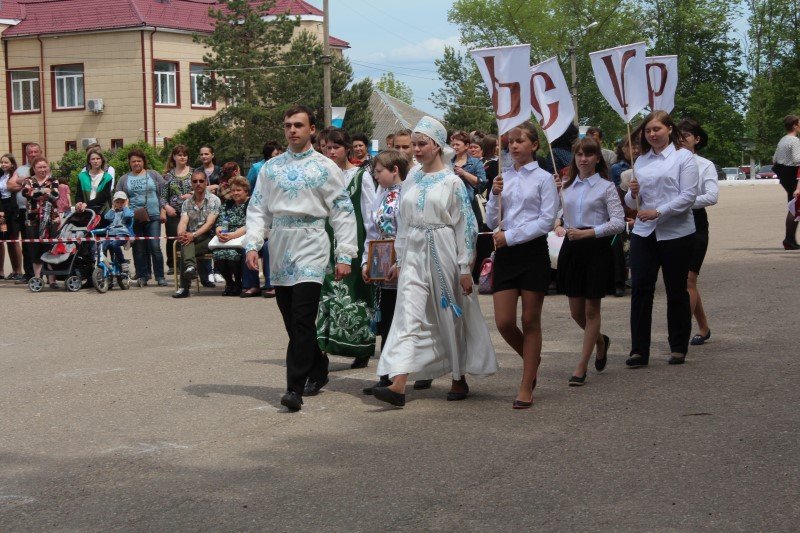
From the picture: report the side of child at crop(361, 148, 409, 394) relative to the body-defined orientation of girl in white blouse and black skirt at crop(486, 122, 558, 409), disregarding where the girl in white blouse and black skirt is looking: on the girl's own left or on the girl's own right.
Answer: on the girl's own right

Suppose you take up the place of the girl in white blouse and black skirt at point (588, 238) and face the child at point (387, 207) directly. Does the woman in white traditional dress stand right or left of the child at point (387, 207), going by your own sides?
left

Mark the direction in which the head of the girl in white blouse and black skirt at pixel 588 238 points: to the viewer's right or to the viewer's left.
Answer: to the viewer's left

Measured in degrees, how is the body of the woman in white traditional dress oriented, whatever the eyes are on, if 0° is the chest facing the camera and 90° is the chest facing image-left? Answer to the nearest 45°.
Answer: approximately 45°

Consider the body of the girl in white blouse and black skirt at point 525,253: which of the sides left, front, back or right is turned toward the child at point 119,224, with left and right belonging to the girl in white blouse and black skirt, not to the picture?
right

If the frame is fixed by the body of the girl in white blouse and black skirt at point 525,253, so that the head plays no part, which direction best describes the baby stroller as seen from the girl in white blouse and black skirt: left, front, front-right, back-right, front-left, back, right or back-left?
right

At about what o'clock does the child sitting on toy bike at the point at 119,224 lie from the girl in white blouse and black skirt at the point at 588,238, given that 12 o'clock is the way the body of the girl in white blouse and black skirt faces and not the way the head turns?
The child sitting on toy bike is roughly at 3 o'clock from the girl in white blouse and black skirt.
